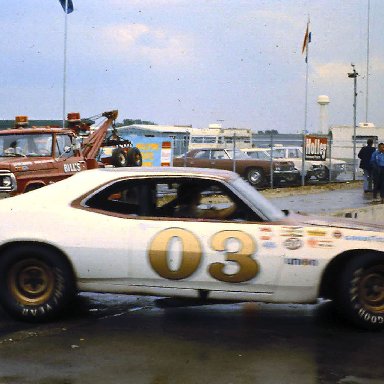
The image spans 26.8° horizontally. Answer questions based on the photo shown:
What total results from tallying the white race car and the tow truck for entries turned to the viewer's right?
1

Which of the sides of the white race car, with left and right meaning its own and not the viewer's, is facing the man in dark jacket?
left

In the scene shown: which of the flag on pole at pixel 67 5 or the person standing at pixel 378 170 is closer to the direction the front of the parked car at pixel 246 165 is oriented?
the person standing

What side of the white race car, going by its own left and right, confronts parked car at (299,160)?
left

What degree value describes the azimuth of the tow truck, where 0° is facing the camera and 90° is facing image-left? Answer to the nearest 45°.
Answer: approximately 45°

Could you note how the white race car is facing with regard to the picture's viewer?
facing to the right of the viewer

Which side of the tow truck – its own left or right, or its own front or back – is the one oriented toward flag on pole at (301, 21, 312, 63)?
back

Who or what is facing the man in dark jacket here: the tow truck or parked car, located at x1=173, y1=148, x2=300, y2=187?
the parked car

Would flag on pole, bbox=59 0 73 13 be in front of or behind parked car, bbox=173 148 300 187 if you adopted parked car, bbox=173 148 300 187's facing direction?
behind

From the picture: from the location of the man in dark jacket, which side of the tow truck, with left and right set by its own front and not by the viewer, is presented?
back

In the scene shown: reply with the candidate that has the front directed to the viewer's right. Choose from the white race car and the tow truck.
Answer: the white race car

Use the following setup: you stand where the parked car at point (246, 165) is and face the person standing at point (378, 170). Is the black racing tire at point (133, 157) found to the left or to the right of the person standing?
right

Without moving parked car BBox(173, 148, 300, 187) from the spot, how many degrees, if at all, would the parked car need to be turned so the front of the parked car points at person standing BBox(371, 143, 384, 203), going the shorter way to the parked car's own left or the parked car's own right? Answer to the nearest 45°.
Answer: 0° — it already faces them

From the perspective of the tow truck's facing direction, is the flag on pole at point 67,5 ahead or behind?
behind

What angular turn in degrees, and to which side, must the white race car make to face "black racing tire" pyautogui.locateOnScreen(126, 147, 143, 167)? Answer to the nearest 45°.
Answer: approximately 90° to its left
